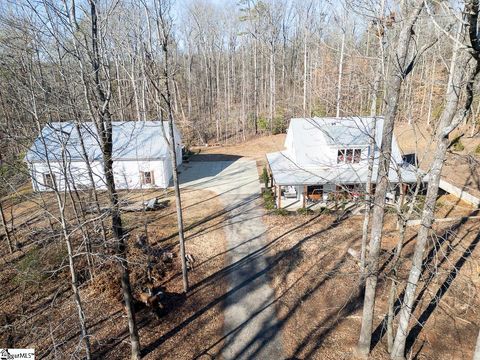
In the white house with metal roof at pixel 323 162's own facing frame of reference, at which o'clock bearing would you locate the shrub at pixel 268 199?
The shrub is roughly at 2 o'clock from the white house with metal roof.

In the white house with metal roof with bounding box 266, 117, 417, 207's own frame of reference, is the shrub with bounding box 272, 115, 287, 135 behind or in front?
behind

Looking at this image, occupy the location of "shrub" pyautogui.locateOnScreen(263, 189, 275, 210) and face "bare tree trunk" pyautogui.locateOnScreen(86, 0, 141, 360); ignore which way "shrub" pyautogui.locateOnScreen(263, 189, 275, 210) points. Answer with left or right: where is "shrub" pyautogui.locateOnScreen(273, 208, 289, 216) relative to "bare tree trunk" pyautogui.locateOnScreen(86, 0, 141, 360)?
left

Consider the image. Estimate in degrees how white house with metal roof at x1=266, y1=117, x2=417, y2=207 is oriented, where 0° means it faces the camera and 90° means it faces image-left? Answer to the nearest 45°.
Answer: approximately 0°

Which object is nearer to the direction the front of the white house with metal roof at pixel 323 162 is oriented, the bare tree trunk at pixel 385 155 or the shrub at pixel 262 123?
the bare tree trunk

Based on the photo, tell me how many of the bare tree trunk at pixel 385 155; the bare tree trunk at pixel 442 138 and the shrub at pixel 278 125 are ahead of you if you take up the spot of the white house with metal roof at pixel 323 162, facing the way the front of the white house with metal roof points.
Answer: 2

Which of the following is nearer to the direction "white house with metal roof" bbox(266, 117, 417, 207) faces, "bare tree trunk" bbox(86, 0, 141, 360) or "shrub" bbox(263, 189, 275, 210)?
the bare tree trunk

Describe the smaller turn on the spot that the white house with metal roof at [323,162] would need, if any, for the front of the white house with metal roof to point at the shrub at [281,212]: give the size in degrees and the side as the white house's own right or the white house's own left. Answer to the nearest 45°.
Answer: approximately 45° to the white house's own right

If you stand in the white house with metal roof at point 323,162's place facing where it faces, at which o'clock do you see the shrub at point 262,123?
The shrub is roughly at 5 o'clock from the white house with metal roof.
